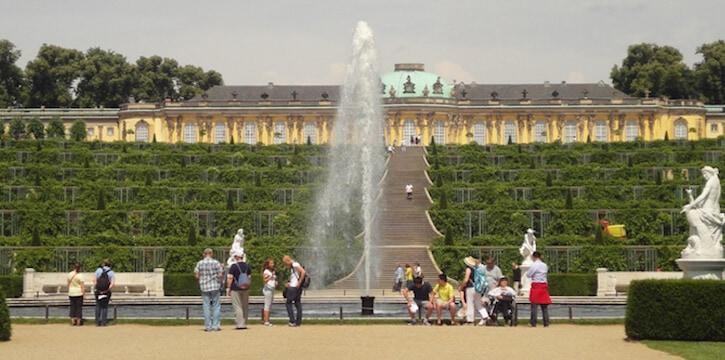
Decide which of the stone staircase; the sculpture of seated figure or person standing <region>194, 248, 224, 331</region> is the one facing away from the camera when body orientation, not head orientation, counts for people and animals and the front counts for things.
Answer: the person standing

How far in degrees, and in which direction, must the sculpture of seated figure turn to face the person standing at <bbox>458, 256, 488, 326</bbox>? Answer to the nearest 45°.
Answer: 0° — it already faces them

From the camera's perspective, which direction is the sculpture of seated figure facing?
to the viewer's left

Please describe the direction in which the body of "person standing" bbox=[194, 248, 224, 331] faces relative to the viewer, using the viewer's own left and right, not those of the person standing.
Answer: facing away from the viewer

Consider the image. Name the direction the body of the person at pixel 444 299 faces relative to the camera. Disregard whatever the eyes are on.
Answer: toward the camera

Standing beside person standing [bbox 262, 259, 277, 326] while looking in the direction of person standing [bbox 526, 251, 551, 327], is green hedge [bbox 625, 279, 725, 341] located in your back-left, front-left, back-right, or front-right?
front-right

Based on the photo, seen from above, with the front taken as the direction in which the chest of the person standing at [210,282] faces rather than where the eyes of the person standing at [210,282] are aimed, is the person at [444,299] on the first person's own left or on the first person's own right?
on the first person's own right

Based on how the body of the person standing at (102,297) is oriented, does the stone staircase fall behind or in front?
in front

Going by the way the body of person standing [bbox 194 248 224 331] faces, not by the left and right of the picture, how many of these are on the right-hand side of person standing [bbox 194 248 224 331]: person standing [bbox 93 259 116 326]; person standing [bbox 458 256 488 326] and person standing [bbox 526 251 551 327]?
2
